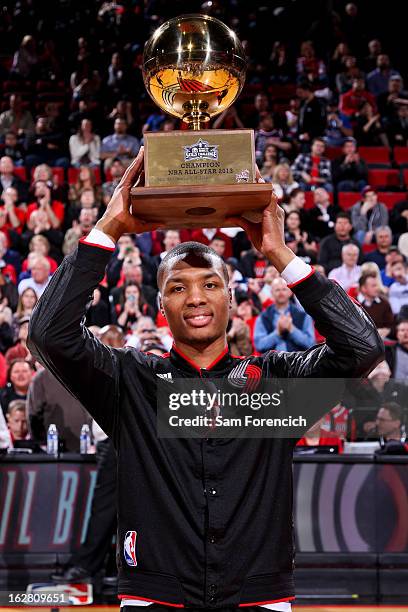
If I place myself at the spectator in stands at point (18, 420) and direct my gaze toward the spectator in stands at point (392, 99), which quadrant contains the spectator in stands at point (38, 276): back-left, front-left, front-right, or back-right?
front-left

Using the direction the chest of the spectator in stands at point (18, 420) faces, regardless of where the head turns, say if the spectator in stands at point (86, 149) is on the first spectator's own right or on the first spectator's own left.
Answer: on the first spectator's own left

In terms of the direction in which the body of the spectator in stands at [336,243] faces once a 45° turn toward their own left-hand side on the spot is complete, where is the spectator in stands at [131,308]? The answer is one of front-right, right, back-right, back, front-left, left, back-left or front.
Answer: right

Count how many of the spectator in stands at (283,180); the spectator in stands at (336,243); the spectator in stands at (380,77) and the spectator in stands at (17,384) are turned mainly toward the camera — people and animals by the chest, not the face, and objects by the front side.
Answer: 4

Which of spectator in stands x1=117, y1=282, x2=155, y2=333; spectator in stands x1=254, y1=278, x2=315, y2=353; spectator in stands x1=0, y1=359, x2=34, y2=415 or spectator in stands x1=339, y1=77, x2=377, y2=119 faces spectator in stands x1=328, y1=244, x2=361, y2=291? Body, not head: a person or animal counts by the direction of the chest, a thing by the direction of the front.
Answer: spectator in stands x1=339, y1=77, x2=377, y2=119

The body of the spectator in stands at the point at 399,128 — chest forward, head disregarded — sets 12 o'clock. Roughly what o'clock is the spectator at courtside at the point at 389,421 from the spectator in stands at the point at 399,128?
the spectator at courtside at the point at 389,421 is roughly at 12 o'clock from the spectator in stands at the point at 399,128.

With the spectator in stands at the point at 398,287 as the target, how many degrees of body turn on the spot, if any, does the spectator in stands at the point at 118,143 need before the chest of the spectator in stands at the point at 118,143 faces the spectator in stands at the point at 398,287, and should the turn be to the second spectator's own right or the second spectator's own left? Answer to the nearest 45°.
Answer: approximately 45° to the second spectator's own left

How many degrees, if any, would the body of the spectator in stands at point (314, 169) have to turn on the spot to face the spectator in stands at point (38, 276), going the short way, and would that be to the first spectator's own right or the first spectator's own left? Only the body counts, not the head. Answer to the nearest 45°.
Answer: approximately 45° to the first spectator's own right

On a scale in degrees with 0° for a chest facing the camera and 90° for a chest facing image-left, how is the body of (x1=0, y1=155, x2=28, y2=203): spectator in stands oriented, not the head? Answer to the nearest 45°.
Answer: approximately 0°

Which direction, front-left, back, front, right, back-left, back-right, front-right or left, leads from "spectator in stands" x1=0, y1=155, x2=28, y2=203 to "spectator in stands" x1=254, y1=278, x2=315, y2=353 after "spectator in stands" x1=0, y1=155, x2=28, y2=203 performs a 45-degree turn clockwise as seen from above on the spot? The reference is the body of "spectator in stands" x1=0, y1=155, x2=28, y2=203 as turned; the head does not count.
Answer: left

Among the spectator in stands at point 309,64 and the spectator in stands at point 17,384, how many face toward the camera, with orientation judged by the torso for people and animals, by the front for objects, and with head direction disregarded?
2

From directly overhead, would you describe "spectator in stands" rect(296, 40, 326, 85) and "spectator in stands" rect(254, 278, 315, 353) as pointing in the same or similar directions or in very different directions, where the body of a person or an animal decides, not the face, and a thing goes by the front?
same or similar directions

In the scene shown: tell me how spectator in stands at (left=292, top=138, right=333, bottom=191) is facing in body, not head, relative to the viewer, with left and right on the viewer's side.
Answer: facing the viewer

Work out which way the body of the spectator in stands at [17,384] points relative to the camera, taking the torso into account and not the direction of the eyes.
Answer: toward the camera
